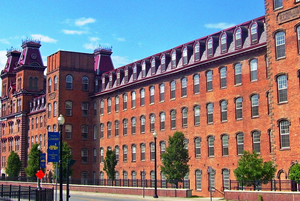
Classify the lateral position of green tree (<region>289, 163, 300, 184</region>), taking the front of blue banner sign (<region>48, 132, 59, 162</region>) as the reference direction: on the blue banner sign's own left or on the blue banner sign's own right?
on the blue banner sign's own left

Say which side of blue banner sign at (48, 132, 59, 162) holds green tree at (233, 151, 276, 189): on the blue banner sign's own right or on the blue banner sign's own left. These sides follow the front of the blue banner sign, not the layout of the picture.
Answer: on the blue banner sign's own left

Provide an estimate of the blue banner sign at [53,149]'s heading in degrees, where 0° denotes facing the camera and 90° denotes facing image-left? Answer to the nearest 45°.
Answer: approximately 0°

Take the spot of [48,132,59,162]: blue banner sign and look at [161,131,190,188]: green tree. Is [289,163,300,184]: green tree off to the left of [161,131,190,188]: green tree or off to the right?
right
